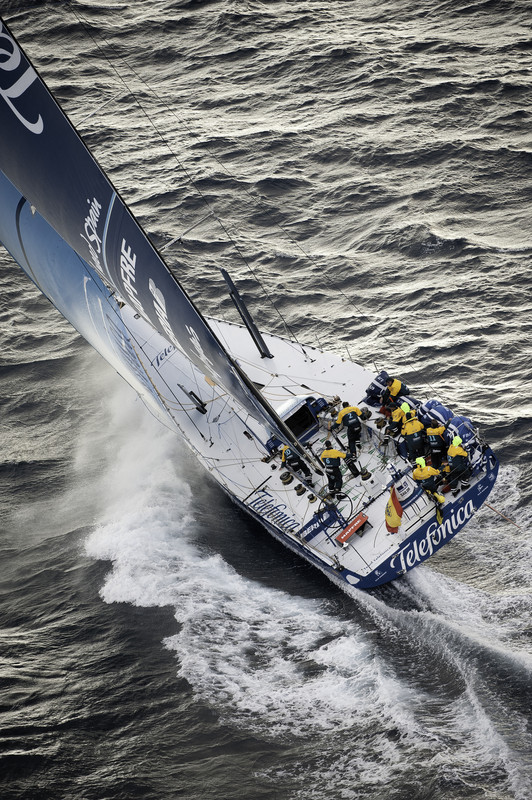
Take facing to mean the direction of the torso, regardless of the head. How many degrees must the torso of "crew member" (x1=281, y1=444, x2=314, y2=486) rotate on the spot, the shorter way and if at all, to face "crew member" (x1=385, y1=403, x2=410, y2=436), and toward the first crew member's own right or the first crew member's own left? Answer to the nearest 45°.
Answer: approximately 135° to the first crew member's own right

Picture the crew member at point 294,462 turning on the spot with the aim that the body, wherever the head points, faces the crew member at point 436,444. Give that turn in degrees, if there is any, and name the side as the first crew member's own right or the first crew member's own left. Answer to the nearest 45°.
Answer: approximately 180°

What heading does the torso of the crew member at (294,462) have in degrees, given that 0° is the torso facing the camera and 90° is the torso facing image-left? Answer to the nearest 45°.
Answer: approximately 135°

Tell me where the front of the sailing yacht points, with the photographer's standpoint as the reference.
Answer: facing away from the viewer and to the left of the viewer

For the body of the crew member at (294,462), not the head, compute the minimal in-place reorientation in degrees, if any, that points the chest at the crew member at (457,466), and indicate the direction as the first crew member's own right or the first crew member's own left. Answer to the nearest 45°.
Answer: approximately 180°

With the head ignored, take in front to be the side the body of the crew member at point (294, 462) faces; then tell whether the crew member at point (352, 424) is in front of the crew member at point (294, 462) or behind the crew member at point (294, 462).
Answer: behind

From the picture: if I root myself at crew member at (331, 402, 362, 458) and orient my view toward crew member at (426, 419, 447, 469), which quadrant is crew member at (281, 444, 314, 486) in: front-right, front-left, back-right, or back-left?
back-right
